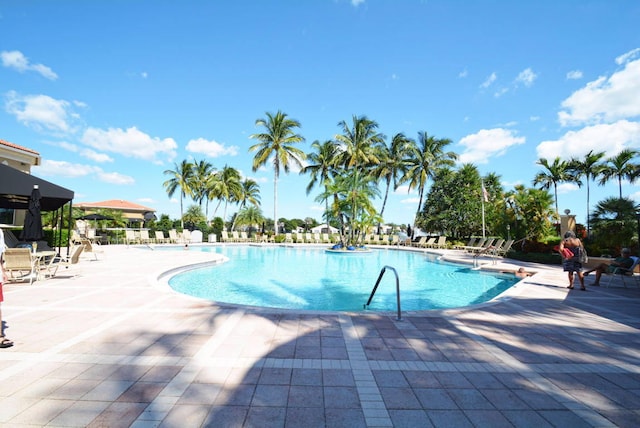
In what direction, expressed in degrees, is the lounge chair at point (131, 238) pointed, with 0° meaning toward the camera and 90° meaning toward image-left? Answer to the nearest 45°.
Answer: approximately 315°

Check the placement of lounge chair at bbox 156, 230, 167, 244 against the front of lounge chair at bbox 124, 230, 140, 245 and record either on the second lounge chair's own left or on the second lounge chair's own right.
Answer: on the second lounge chair's own left

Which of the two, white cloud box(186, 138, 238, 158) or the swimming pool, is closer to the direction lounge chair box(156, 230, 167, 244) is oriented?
the swimming pool

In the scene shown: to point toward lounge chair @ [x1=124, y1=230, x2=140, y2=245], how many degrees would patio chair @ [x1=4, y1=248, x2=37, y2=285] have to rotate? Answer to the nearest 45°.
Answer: approximately 45° to its left

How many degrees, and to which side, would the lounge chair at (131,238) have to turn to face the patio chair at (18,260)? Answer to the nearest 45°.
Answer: approximately 45° to its right

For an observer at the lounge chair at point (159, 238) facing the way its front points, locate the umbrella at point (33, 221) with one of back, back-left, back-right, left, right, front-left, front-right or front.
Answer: front-right

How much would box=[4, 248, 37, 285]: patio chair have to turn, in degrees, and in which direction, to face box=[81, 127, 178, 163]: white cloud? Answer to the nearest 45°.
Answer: approximately 45° to its left

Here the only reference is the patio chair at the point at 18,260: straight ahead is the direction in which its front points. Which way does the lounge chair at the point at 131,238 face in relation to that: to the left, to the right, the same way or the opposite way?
to the right

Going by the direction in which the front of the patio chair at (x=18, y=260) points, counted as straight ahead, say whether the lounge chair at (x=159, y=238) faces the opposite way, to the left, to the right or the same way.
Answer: to the right

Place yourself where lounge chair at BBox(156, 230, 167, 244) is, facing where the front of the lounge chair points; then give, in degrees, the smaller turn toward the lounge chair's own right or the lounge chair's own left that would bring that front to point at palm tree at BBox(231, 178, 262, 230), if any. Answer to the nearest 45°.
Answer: approximately 90° to the lounge chair's own left

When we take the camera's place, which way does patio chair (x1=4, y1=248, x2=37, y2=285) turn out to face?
facing away from the viewer and to the right of the viewer
